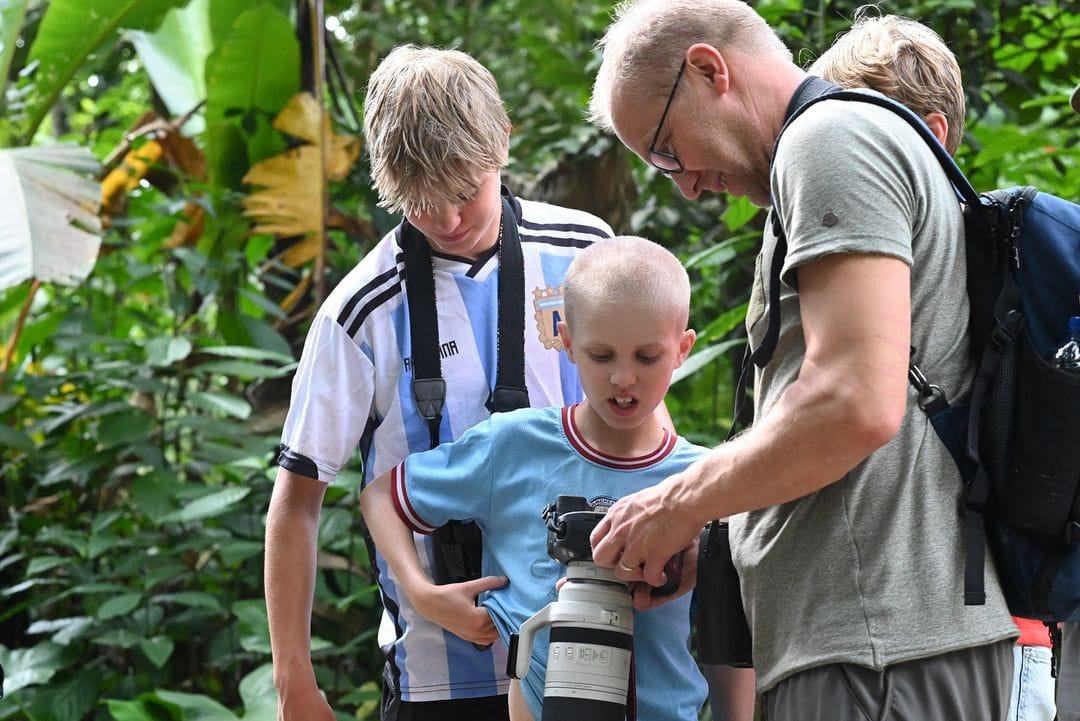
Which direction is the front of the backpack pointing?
to the viewer's right

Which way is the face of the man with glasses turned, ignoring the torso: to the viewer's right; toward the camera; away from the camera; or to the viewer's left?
to the viewer's left

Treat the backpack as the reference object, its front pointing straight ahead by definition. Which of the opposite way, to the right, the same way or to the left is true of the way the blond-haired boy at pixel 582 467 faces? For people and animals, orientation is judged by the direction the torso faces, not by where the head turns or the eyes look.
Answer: to the right

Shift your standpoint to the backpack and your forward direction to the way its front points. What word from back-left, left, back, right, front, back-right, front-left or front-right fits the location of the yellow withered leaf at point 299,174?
back-left

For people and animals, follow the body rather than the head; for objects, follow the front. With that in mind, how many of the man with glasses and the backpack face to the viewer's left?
1

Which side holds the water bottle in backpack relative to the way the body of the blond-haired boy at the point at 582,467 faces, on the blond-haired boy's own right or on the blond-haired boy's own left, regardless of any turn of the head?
on the blond-haired boy's own left

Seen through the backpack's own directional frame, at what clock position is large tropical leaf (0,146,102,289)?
The large tropical leaf is roughly at 7 o'clock from the backpack.

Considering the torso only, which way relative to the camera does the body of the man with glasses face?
to the viewer's left

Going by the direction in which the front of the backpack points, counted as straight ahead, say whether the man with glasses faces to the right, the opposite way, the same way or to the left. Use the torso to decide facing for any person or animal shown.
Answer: the opposite way

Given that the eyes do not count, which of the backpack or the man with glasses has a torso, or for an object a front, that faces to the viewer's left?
the man with glasses

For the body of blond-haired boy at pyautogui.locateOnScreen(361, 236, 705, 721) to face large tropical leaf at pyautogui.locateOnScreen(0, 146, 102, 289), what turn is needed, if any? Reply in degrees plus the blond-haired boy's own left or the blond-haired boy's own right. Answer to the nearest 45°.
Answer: approximately 135° to the blond-haired boy's own right

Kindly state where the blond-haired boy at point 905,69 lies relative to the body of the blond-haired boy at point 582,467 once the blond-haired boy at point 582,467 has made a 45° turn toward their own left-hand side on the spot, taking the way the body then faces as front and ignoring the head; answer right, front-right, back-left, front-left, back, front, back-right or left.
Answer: left

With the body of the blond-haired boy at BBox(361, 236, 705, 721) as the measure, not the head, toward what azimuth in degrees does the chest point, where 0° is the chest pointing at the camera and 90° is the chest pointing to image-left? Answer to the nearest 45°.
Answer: approximately 0°
